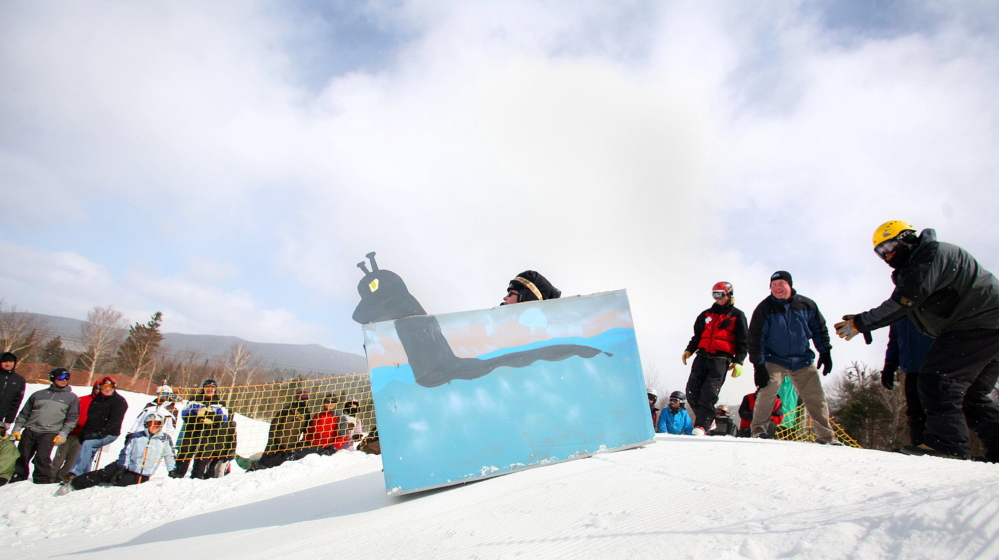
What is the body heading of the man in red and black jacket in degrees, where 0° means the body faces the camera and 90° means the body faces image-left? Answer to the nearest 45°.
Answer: approximately 45°

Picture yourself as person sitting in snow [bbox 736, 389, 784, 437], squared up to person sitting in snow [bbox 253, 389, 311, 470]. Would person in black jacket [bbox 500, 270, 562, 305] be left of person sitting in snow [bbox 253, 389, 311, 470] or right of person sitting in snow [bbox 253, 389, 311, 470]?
left

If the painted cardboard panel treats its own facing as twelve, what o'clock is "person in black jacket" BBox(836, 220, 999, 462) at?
The person in black jacket is roughly at 9 o'clock from the painted cardboard panel.

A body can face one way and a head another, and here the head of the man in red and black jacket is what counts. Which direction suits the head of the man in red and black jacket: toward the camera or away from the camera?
toward the camera

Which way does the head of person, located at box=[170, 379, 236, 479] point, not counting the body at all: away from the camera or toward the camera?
toward the camera

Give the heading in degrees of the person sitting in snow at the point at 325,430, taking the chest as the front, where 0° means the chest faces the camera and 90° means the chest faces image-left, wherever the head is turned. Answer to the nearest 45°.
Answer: approximately 0°

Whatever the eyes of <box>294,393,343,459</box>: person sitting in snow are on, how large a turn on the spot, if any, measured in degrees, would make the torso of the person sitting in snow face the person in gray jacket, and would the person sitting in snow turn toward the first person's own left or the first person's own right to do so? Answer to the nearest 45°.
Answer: approximately 90° to the first person's own right

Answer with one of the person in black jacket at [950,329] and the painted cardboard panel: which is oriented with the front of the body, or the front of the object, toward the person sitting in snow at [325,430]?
the person in black jacket

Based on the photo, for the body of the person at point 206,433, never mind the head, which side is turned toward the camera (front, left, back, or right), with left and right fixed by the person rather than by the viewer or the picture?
front

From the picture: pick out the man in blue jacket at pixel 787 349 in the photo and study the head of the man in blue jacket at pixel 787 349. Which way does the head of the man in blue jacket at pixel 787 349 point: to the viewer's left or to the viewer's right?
to the viewer's left

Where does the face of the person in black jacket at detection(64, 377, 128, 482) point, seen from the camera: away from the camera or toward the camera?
toward the camera
